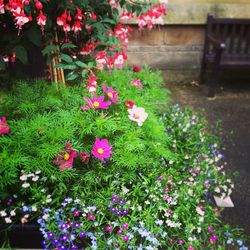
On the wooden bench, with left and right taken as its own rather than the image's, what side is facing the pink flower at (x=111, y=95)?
front

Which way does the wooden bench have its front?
toward the camera

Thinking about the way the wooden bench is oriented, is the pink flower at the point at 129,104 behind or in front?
in front

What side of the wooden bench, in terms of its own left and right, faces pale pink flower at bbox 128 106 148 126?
front

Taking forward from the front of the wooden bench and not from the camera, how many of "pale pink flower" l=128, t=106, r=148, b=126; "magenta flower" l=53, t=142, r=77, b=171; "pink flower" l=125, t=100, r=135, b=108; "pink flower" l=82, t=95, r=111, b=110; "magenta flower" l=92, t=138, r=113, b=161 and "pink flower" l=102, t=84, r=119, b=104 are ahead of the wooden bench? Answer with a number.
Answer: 6

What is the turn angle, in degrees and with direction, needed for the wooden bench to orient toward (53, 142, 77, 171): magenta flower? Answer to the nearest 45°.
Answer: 0° — it already faces it

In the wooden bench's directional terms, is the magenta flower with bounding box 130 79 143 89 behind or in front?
in front

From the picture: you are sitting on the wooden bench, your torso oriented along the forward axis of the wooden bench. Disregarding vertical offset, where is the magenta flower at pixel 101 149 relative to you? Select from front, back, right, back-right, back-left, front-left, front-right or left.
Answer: front
